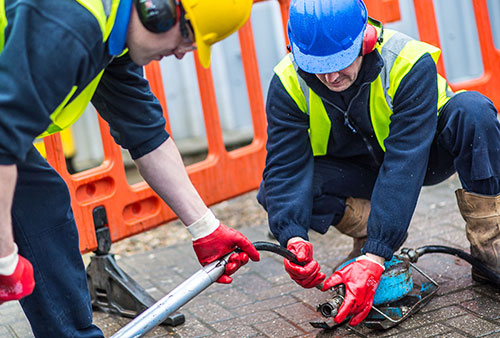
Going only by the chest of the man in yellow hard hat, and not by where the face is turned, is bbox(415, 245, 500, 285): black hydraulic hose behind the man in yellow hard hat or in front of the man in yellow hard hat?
in front

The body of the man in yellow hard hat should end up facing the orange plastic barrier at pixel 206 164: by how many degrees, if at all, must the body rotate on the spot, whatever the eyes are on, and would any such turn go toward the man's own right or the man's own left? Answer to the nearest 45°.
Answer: approximately 90° to the man's own left

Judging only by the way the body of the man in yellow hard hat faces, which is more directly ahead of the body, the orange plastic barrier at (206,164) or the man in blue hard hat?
the man in blue hard hat

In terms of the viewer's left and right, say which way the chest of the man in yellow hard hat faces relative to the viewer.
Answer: facing to the right of the viewer

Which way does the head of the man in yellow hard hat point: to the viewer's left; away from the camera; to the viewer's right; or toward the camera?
to the viewer's right
